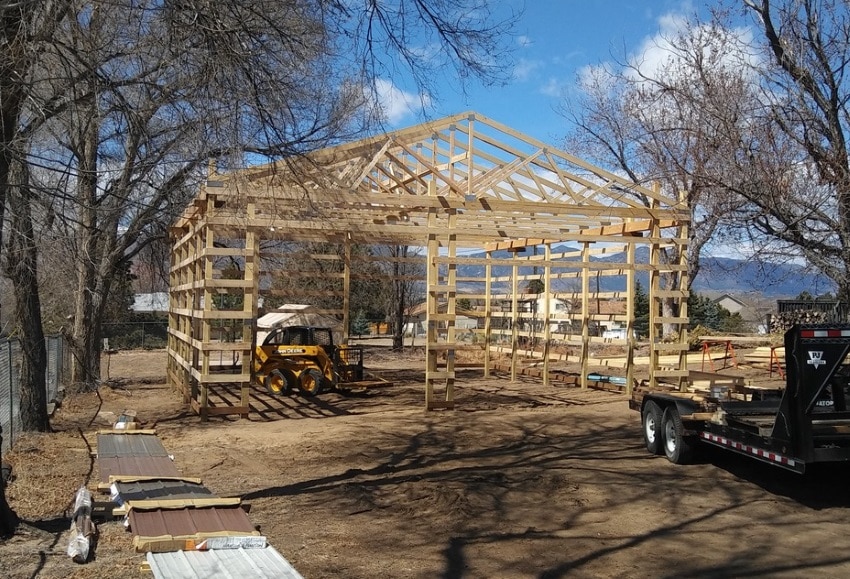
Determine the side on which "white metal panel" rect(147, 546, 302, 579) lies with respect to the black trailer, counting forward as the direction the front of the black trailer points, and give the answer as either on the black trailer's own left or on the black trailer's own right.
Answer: on the black trailer's own right

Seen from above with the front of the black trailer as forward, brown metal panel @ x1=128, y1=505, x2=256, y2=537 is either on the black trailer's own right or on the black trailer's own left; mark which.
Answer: on the black trailer's own right

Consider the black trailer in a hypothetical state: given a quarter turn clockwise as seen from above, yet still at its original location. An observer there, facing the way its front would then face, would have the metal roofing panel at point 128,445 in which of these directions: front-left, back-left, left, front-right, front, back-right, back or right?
front-right

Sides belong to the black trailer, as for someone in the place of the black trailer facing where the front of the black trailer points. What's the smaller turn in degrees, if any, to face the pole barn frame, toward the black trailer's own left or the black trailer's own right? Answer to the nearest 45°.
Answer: approximately 180°

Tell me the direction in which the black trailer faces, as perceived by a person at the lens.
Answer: facing the viewer and to the right of the viewer

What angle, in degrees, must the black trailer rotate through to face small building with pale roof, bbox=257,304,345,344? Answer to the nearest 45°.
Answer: approximately 180°

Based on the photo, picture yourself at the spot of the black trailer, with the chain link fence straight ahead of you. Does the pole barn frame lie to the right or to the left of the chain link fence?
right
